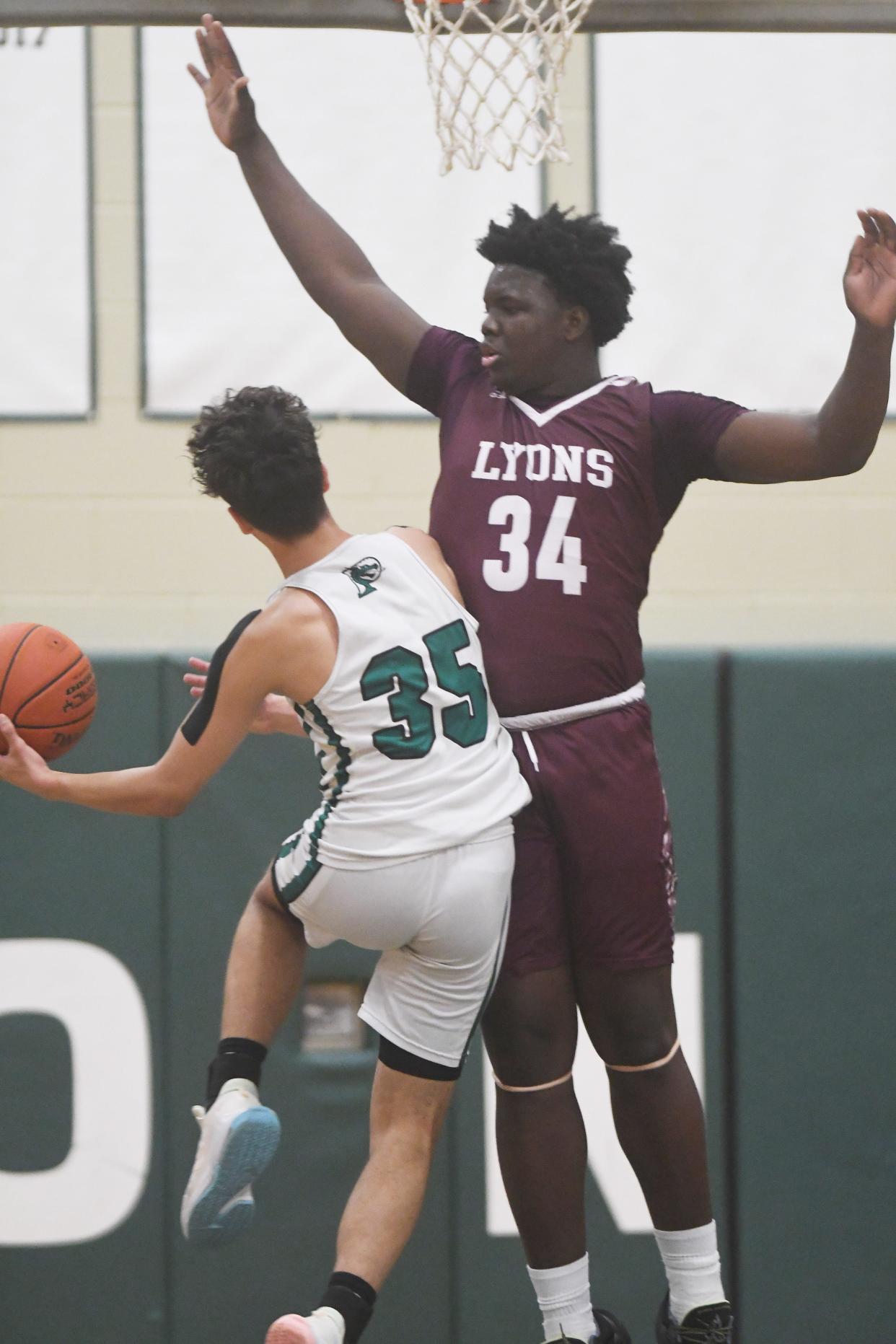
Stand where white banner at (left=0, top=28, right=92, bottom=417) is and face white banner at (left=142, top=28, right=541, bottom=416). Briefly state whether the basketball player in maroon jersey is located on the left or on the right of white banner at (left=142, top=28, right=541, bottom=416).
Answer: right

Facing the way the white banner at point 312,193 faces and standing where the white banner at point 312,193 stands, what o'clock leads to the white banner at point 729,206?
the white banner at point 729,206 is roughly at 9 o'clock from the white banner at point 312,193.

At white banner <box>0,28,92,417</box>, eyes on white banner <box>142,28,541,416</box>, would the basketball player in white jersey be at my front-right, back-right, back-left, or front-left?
front-right

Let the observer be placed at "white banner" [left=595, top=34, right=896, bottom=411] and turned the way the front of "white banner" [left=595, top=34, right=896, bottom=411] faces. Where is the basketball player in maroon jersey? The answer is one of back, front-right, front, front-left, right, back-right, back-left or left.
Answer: front

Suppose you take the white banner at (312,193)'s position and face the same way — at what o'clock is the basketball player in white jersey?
The basketball player in white jersey is roughly at 12 o'clock from the white banner.

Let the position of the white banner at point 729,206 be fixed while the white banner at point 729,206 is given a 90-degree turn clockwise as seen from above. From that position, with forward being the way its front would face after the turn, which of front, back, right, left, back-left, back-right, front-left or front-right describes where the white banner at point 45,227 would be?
front

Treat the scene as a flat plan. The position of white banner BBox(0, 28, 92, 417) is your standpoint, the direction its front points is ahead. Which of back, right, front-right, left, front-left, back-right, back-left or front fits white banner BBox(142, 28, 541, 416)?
left

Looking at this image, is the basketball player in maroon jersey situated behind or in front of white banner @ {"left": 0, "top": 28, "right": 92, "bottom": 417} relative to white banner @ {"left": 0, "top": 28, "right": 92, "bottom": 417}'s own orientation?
in front

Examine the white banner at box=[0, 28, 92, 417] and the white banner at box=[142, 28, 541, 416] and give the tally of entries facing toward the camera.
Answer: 2

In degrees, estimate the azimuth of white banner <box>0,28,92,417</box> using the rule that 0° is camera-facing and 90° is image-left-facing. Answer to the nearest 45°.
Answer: approximately 0°

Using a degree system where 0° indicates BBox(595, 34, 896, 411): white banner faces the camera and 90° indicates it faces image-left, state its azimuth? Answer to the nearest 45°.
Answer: approximately 0°

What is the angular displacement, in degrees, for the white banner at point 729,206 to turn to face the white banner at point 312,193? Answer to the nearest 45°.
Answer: approximately 90° to its right

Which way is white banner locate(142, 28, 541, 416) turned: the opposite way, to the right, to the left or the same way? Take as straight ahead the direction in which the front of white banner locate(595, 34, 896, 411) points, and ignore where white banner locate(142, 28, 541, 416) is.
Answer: the same way

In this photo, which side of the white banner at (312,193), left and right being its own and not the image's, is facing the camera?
front

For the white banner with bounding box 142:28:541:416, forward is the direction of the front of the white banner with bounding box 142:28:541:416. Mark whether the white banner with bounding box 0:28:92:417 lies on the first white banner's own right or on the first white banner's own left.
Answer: on the first white banner's own right

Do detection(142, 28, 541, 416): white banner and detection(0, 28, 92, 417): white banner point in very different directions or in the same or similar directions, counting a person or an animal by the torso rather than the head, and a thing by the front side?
same or similar directions

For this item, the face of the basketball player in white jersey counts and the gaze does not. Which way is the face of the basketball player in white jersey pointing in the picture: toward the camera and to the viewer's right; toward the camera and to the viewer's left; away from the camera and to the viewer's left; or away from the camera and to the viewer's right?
away from the camera and to the viewer's left
